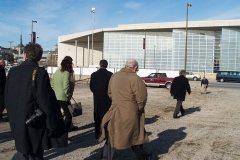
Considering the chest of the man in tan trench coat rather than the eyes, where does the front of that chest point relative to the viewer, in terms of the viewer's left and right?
facing away from the viewer and to the right of the viewer

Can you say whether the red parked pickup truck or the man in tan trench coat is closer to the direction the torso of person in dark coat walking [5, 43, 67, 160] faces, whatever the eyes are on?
the red parked pickup truck

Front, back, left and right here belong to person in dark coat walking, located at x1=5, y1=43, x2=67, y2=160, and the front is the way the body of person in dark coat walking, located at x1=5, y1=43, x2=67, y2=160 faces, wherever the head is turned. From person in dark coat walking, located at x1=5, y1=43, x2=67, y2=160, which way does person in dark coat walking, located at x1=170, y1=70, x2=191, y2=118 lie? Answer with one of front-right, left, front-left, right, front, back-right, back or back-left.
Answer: front-right

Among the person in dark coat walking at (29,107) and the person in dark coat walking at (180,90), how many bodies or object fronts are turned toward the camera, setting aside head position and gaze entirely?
0

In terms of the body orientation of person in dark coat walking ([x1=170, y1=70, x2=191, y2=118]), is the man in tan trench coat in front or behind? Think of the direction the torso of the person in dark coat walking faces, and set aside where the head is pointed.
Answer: behind

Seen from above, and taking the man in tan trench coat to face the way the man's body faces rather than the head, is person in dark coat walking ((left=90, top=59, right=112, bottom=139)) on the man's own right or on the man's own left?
on the man's own left

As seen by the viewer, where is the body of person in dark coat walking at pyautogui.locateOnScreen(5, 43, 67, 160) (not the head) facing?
away from the camera

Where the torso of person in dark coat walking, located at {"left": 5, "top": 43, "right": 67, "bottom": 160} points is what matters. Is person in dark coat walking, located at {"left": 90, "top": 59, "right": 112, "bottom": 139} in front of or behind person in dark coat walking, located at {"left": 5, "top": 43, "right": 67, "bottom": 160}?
in front

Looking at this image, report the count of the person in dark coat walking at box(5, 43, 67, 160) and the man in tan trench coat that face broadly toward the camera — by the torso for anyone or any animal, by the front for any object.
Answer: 0
